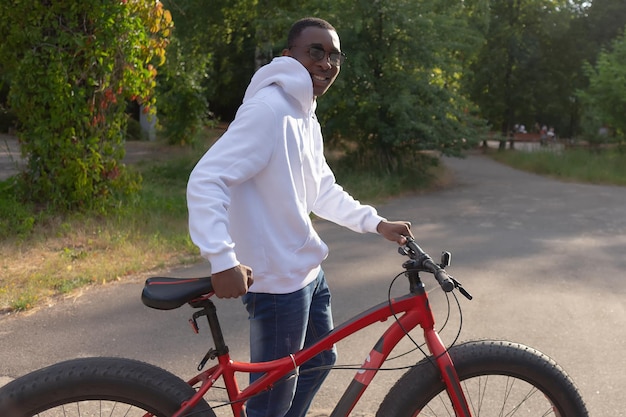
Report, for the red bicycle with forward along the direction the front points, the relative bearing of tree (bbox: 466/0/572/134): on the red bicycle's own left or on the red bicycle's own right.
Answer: on the red bicycle's own left

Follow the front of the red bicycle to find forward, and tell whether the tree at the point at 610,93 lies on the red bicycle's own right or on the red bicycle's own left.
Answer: on the red bicycle's own left

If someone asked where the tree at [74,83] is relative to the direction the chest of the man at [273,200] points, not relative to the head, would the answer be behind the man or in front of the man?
behind

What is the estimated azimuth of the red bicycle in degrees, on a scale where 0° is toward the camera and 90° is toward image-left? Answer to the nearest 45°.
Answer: approximately 270°

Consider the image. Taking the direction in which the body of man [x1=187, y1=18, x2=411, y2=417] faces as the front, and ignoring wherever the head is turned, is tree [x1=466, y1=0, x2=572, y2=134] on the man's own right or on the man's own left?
on the man's own left
